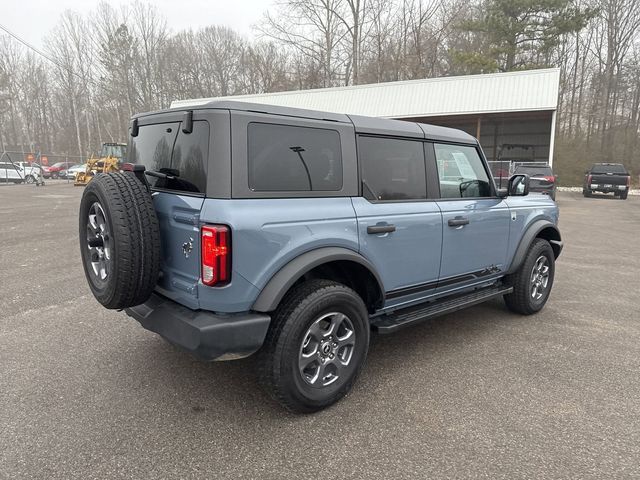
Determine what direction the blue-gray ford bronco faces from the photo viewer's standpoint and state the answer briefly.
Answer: facing away from the viewer and to the right of the viewer

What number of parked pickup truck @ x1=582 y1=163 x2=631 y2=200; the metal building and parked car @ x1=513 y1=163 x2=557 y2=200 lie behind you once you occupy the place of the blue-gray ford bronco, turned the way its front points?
0

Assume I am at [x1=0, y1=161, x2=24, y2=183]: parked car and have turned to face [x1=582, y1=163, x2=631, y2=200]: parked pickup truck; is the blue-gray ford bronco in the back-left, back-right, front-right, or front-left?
front-right

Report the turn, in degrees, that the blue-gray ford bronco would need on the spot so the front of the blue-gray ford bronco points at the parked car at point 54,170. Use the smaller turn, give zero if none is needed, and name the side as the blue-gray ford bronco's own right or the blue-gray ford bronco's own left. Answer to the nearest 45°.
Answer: approximately 90° to the blue-gray ford bronco's own left

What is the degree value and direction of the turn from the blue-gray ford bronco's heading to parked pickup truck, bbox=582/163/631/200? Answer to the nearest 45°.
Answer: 0° — it already faces it

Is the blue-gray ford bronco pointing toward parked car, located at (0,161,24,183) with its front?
no

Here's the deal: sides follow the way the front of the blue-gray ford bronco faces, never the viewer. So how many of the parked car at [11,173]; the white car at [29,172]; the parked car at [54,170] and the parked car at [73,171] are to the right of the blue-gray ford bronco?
0

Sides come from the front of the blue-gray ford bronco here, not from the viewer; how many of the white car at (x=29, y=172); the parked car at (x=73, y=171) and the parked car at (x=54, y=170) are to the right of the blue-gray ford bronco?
0

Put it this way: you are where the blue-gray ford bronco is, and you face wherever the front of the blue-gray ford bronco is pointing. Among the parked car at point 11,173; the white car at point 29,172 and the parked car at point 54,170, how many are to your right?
0

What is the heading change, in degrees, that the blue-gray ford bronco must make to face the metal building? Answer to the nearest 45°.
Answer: approximately 45° to its left

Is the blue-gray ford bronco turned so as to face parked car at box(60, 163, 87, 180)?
no

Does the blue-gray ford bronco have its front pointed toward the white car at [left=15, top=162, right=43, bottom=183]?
no

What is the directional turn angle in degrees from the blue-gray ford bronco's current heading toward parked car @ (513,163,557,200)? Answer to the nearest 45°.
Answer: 0° — it already faces it
